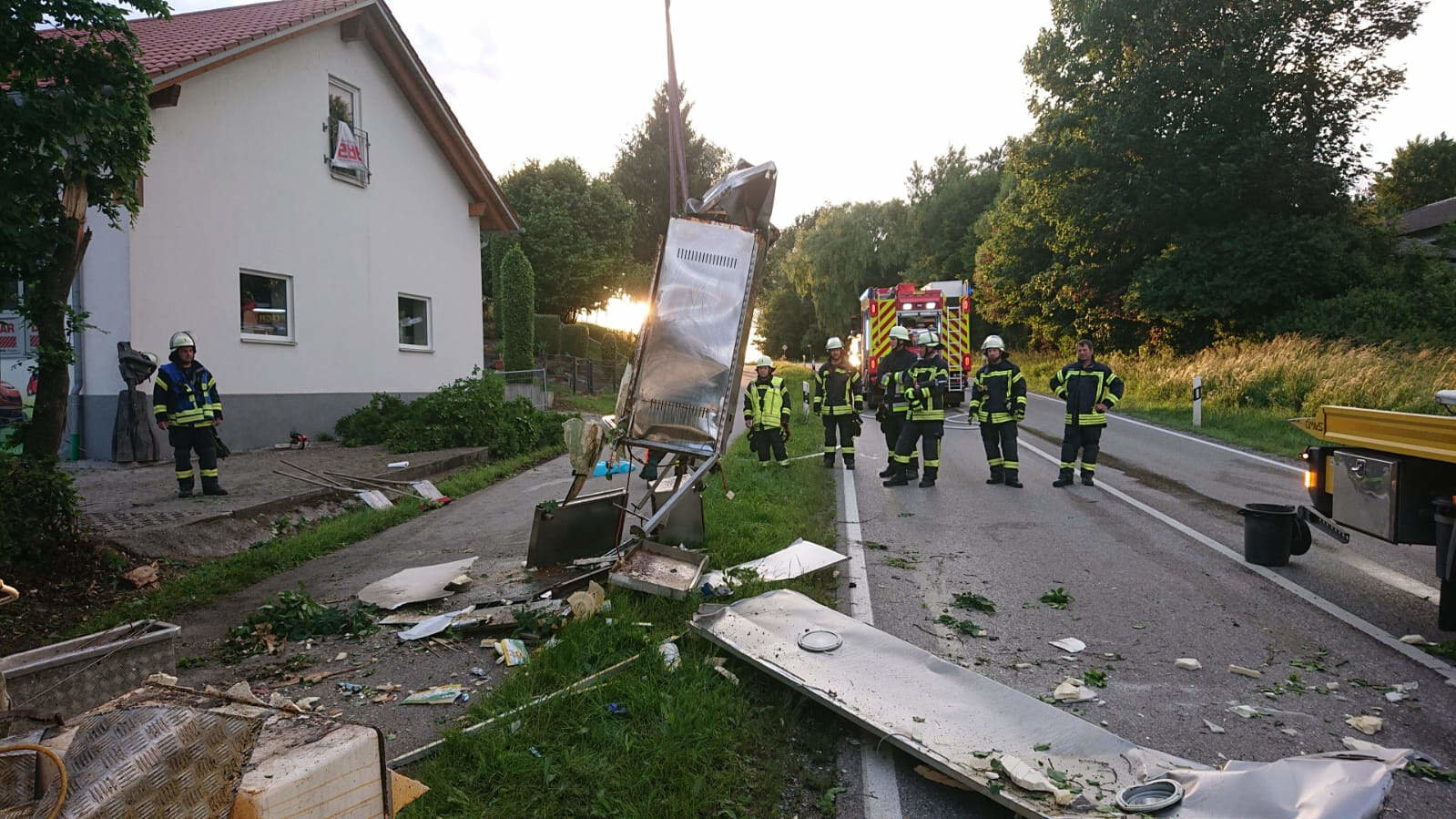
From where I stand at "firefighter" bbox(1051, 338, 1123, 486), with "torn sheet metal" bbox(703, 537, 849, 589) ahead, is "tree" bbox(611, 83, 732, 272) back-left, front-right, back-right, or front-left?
back-right

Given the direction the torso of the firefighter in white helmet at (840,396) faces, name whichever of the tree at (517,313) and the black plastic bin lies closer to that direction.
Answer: the black plastic bin

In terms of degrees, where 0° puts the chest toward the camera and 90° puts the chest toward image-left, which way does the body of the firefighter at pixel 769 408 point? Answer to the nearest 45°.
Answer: approximately 0°

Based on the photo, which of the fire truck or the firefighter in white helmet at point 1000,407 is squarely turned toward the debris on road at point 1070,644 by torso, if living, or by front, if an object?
the firefighter in white helmet

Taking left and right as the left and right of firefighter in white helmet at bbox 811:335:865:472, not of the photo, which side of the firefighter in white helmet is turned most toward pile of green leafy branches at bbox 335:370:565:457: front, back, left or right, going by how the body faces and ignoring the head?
right

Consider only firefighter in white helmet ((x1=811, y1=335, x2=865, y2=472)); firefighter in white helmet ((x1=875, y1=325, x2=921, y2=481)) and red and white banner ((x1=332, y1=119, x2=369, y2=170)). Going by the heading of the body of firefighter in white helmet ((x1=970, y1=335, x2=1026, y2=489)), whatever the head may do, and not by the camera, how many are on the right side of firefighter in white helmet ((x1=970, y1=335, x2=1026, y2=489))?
3
